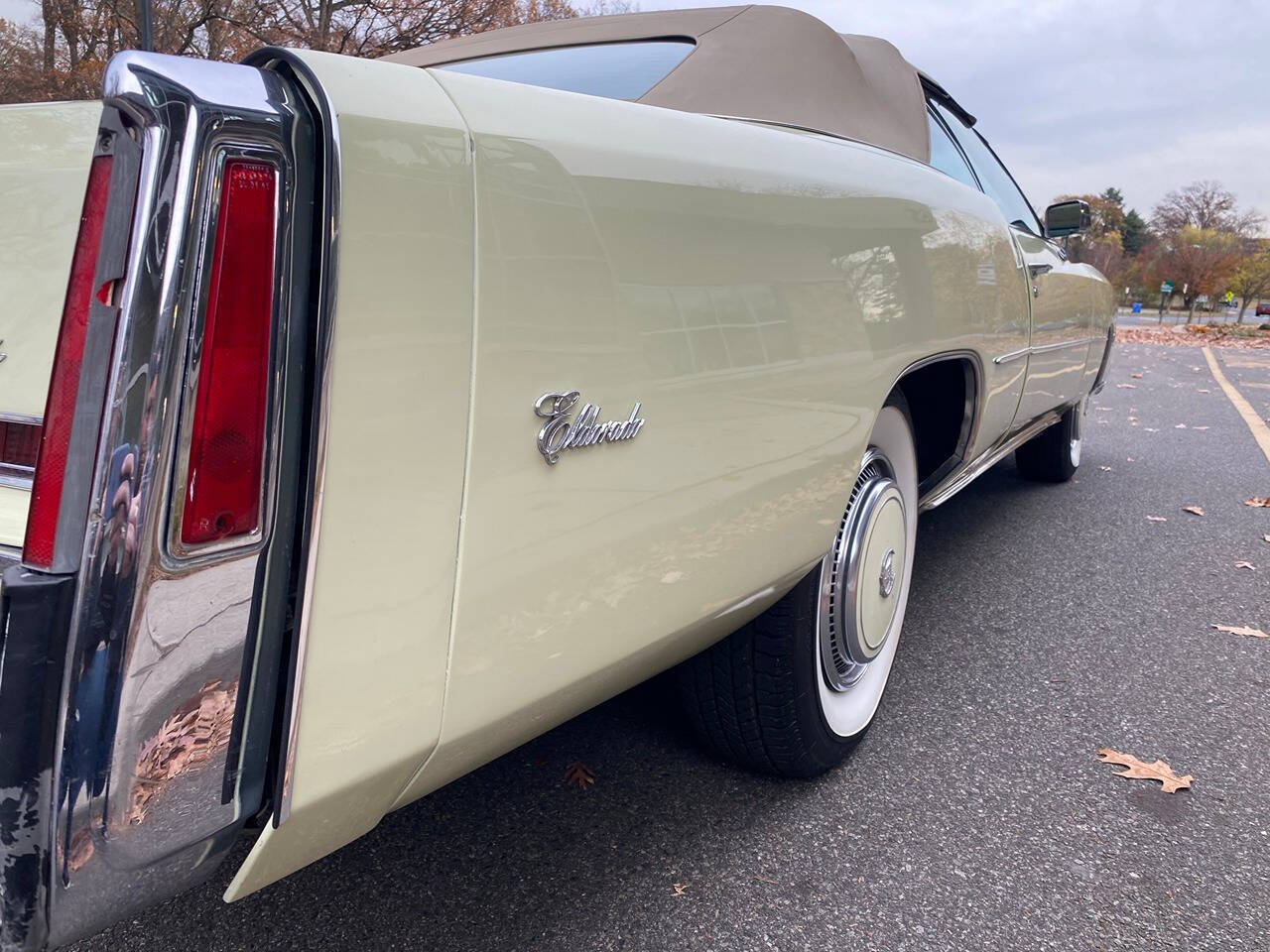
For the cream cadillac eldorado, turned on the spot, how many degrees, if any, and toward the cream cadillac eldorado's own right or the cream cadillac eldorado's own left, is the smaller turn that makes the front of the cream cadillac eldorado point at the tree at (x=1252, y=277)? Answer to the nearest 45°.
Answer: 0° — it already faces it

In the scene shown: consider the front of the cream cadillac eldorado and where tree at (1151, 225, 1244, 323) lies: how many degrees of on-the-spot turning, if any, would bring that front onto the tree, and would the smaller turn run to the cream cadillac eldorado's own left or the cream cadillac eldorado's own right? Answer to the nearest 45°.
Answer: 0° — it already faces it

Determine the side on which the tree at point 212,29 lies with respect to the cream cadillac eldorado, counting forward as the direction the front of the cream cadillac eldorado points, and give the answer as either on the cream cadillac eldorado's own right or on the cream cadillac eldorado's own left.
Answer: on the cream cadillac eldorado's own left

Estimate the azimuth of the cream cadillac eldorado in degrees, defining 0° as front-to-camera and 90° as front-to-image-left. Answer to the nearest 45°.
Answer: approximately 225°
